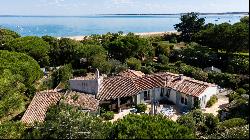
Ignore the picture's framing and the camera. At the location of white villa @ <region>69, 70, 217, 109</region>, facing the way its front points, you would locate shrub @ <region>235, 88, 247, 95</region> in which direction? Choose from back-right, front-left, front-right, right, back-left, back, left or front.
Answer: left

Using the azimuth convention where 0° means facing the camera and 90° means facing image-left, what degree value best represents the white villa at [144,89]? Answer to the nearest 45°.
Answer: approximately 0°

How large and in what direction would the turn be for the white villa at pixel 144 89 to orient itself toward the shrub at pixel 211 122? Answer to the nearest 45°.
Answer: approximately 45° to its left

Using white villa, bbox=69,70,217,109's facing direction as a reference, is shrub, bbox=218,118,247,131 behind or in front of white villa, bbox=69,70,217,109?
in front

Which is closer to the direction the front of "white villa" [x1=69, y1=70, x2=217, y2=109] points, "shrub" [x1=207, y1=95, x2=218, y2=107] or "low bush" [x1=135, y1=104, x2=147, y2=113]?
the low bush

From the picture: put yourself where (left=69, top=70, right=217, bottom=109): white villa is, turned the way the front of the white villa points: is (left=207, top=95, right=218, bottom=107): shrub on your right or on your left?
on your left

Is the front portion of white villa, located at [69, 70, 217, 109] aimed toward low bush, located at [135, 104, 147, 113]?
yes
